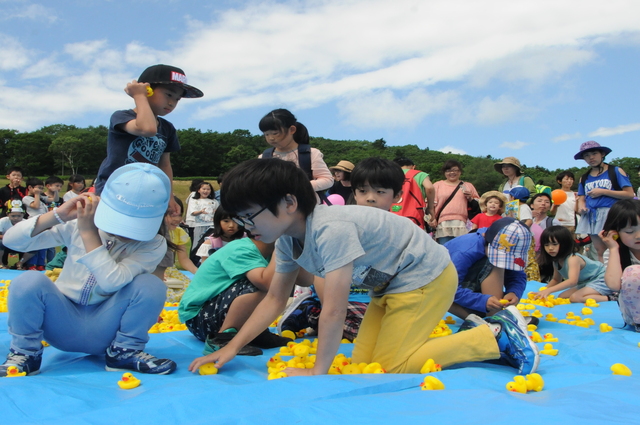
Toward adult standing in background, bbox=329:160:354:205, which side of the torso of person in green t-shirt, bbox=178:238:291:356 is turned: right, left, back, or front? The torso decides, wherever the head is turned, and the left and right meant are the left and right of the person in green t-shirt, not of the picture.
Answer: left

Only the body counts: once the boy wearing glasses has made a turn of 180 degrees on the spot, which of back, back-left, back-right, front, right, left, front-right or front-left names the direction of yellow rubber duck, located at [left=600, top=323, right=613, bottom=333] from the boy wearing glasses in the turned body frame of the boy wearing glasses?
front-left

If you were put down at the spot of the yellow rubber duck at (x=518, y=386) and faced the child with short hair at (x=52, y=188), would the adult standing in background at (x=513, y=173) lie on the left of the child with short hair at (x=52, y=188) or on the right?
right

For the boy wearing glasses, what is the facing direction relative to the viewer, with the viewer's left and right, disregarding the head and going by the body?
facing to the left of the viewer

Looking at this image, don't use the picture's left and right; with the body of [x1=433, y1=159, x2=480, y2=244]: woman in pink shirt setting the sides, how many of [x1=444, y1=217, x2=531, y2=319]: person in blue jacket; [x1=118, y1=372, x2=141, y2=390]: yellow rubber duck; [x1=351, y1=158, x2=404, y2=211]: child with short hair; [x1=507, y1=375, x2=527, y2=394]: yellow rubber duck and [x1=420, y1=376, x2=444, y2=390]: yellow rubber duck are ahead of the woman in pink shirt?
5

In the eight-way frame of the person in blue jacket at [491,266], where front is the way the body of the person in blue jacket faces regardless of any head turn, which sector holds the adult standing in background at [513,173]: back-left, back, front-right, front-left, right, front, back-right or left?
back-left

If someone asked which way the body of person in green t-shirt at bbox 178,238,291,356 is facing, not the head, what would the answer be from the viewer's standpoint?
to the viewer's right

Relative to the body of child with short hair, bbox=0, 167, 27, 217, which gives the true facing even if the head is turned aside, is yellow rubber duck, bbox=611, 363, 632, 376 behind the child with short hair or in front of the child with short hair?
in front

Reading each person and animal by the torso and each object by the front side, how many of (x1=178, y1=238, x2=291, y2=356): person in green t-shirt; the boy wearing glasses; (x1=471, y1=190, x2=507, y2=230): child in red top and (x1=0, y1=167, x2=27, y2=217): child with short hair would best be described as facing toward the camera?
2

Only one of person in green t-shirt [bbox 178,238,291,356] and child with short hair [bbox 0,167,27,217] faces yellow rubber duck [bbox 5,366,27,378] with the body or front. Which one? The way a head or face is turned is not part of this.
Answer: the child with short hair

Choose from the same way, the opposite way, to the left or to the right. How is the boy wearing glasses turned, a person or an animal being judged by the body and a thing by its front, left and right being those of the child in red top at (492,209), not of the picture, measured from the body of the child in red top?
to the right

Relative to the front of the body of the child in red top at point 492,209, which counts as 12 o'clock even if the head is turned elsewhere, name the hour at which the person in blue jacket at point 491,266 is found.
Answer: The person in blue jacket is roughly at 12 o'clock from the child in red top.

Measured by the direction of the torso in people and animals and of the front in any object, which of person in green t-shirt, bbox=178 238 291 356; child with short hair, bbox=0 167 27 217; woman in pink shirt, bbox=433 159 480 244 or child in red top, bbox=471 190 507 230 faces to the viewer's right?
the person in green t-shirt
